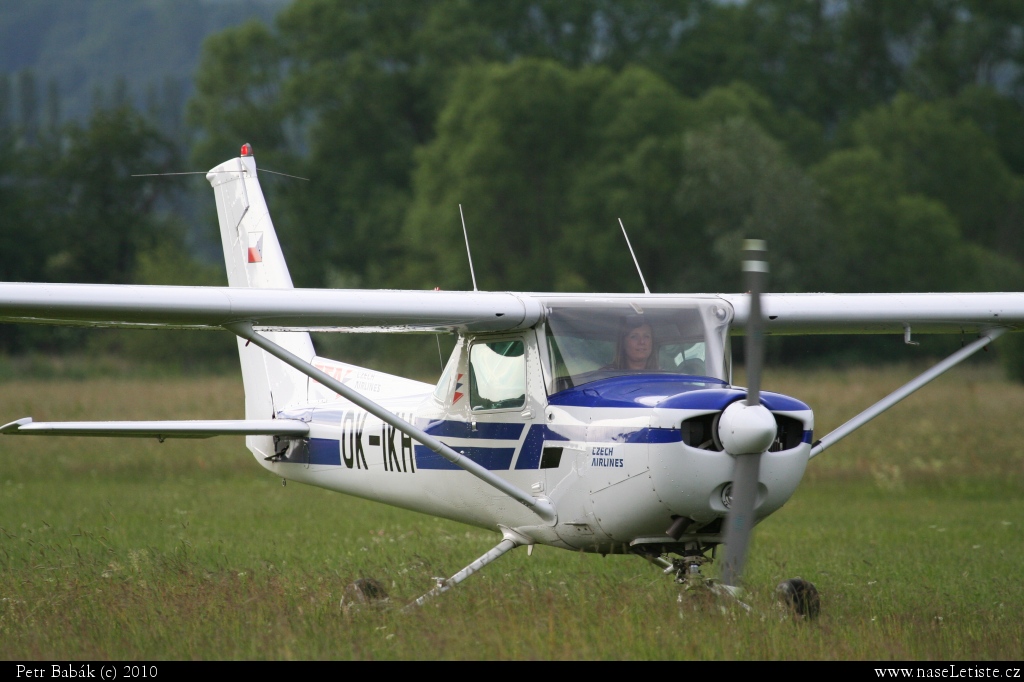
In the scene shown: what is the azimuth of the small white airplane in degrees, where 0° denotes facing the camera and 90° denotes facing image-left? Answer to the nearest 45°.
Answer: approximately 315°

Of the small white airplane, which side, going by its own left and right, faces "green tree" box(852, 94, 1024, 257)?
left

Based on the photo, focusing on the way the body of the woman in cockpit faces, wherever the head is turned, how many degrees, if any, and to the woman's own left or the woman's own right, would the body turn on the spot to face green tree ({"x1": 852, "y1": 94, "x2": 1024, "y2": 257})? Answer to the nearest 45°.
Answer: approximately 135° to the woman's own left
